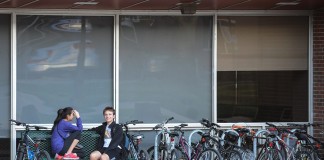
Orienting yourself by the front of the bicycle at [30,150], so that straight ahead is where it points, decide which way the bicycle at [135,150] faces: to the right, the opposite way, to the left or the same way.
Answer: the same way

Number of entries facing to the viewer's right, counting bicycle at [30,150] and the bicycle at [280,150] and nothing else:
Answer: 0

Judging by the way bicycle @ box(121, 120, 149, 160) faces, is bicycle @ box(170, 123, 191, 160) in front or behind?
behind

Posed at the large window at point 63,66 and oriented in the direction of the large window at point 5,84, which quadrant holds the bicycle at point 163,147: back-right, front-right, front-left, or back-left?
back-left

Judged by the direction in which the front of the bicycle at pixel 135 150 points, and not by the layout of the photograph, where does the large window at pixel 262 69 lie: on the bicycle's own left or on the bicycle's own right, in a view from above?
on the bicycle's own right
